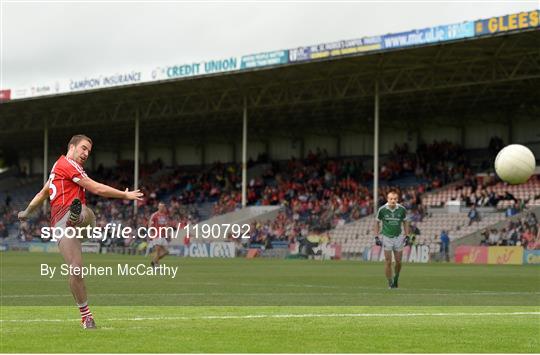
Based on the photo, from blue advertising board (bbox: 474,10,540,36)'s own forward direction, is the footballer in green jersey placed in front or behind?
in front

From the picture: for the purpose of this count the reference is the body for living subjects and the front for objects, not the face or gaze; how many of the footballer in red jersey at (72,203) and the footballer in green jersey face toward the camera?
1

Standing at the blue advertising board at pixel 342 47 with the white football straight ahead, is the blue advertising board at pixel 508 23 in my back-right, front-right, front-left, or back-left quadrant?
front-left

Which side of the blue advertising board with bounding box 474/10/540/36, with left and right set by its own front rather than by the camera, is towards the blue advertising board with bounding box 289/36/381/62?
right

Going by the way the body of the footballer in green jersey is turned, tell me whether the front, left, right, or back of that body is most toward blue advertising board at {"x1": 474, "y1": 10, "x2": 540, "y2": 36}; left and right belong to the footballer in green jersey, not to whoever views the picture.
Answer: back

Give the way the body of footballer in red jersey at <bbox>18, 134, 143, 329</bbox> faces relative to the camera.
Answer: to the viewer's right

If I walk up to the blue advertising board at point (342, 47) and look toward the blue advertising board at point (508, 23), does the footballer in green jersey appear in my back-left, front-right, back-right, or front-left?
front-right

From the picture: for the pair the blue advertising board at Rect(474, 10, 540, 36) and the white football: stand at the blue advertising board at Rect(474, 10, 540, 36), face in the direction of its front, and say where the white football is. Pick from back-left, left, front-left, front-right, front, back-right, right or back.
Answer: front-left

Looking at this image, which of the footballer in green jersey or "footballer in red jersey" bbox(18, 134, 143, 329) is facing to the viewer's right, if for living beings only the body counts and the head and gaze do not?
the footballer in red jersey

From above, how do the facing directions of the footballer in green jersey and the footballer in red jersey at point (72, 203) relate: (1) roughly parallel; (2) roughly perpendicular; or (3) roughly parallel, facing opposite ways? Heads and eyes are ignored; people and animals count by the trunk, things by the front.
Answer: roughly perpendicular

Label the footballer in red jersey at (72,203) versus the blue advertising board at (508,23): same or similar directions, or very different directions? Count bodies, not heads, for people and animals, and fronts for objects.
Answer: very different directions

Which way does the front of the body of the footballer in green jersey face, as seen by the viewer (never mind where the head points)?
toward the camera

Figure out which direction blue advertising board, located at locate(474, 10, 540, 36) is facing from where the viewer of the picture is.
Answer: facing the viewer and to the left of the viewer

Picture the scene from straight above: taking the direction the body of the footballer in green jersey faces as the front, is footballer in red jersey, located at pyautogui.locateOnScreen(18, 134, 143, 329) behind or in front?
in front

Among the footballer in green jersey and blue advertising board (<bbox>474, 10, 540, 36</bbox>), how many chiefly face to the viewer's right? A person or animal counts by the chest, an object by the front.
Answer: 0
